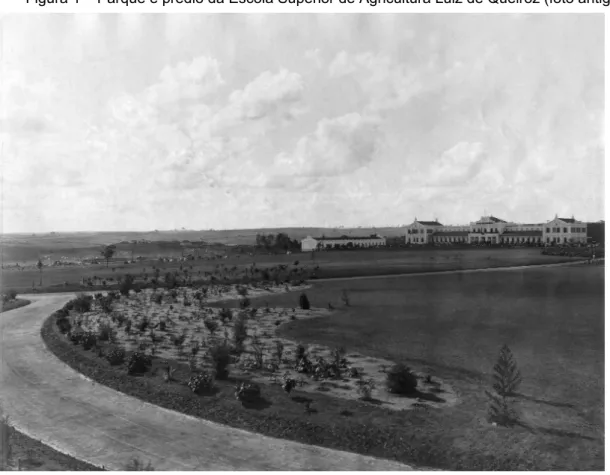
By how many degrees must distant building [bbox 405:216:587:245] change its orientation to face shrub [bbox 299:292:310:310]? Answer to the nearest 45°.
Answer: approximately 45° to its right

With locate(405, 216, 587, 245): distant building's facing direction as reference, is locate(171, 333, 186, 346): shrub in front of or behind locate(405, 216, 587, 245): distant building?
in front

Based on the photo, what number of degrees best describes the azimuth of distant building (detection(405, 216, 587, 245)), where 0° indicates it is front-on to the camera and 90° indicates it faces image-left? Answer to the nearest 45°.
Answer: approximately 0°

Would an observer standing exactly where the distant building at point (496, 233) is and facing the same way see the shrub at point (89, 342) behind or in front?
in front

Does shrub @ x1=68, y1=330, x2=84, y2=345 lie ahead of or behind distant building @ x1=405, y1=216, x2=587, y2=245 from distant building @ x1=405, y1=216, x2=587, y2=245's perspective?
ahead

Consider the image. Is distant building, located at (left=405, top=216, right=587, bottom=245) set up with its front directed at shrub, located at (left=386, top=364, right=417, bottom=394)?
yes

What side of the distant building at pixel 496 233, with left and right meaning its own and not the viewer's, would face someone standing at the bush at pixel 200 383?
front

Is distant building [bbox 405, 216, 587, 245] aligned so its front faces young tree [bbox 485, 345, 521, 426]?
yes

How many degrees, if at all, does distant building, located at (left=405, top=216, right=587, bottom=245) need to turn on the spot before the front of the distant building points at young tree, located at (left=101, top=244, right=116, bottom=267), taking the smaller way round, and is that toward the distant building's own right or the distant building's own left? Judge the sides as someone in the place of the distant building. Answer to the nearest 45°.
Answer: approximately 90° to the distant building's own right

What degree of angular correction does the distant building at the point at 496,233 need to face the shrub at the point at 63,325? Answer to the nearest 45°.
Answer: approximately 45° to its right
